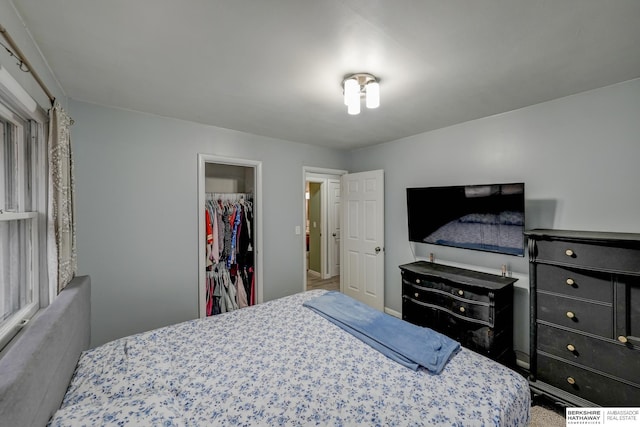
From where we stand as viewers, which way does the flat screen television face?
facing the viewer and to the left of the viewer

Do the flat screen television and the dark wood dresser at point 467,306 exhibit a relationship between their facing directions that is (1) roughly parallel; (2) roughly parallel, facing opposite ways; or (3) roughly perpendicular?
roughly parallel

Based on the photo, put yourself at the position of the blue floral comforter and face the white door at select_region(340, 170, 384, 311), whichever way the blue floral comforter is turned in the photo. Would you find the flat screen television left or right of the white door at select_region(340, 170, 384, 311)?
right

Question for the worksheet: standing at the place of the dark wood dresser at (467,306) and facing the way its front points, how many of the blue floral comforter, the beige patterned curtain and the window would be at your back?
0

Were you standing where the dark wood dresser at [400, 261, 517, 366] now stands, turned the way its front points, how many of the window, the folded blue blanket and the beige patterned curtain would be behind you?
0

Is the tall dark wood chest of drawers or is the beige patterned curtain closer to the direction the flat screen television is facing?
the beige patterned curtain

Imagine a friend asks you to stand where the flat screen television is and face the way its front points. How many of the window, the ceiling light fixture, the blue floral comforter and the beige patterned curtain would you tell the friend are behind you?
0

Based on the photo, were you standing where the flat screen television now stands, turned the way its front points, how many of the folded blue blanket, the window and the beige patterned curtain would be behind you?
0

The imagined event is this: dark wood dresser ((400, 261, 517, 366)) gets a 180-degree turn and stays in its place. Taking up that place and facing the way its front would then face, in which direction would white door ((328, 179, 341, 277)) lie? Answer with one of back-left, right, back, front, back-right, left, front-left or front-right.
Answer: left

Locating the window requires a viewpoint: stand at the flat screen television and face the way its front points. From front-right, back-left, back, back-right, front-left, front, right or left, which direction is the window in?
front

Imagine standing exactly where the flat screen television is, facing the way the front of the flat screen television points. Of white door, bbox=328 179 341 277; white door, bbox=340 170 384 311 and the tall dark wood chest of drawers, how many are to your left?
1

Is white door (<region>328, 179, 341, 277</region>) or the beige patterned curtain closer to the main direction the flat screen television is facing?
the beige patterned curtain

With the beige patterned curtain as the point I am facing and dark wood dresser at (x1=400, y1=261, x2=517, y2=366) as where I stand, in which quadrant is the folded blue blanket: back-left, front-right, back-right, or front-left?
front-left

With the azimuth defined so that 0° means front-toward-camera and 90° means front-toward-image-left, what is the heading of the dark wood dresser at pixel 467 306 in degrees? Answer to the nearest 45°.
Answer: approximately 45°

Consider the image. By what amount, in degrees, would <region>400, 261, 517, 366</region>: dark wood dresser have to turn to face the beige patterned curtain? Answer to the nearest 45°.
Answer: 0° — it already faces it

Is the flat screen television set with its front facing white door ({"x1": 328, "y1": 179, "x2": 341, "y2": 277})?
no

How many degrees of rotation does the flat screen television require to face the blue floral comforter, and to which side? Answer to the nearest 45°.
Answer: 0° — it already faces it

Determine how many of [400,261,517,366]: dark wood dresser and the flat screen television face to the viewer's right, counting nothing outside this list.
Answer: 0

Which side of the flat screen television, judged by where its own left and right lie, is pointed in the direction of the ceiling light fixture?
front

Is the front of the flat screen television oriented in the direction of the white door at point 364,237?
no

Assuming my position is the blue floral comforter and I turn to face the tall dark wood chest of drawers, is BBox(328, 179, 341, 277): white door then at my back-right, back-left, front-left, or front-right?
front-left

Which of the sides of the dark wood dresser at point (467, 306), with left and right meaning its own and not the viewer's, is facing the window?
front
